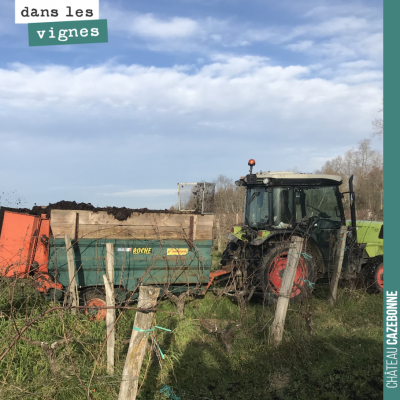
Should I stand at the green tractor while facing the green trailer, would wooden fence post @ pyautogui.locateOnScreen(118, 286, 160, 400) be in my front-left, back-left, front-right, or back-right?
front-left

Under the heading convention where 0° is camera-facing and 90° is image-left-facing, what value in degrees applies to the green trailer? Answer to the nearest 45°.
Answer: approximately 270°

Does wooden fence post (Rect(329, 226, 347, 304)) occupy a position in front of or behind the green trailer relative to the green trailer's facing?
in front

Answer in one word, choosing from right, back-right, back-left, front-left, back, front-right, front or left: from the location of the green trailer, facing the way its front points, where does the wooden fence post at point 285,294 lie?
front-right

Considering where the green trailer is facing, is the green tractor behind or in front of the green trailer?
in front

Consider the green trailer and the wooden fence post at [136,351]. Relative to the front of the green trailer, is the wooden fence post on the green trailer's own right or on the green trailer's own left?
on the green trailer's own right
